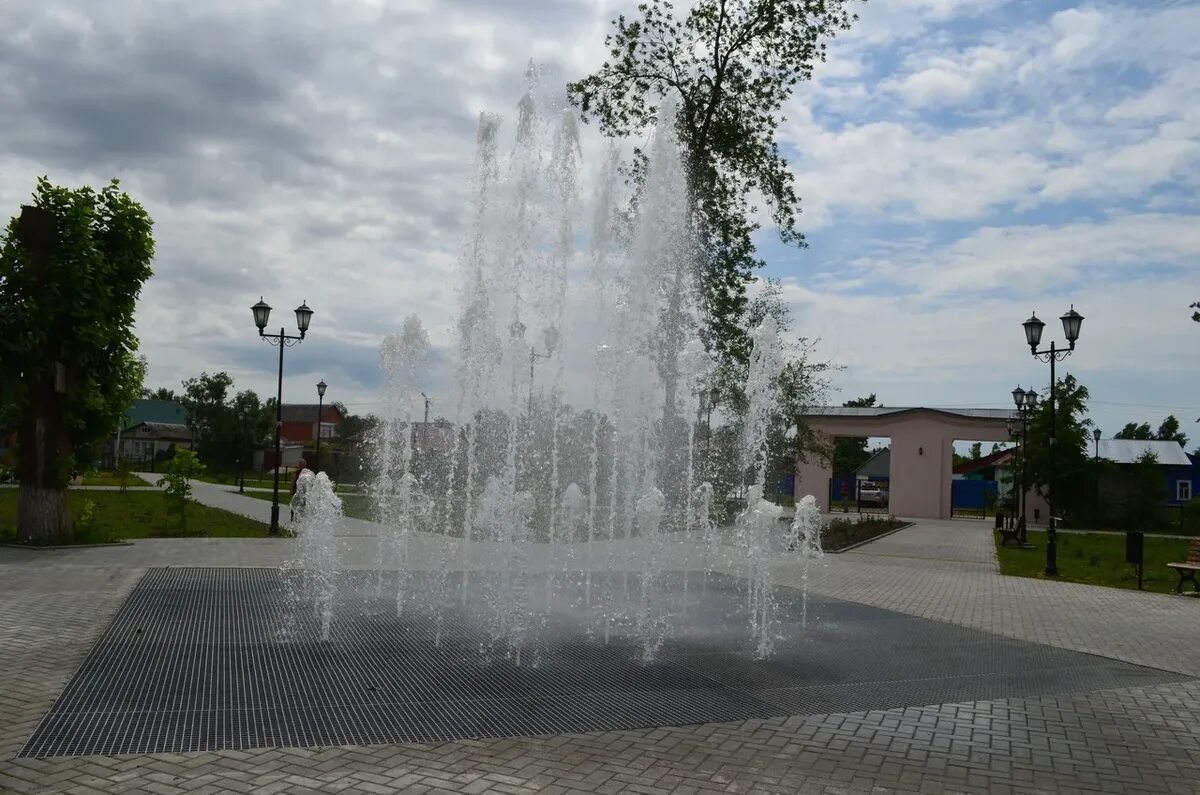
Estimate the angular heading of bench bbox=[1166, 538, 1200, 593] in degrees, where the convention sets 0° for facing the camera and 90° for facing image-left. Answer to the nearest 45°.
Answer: approximately 45°

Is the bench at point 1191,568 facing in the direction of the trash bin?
yes

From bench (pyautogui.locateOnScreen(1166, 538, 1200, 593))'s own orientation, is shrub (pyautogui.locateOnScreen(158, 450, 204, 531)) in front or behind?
in front

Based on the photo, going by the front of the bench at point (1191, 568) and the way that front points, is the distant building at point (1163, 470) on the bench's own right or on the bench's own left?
on the bench's own right

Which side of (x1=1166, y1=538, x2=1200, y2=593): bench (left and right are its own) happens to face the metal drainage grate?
front

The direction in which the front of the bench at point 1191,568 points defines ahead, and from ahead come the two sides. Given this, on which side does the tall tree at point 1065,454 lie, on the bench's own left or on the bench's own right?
on the bench's own right
